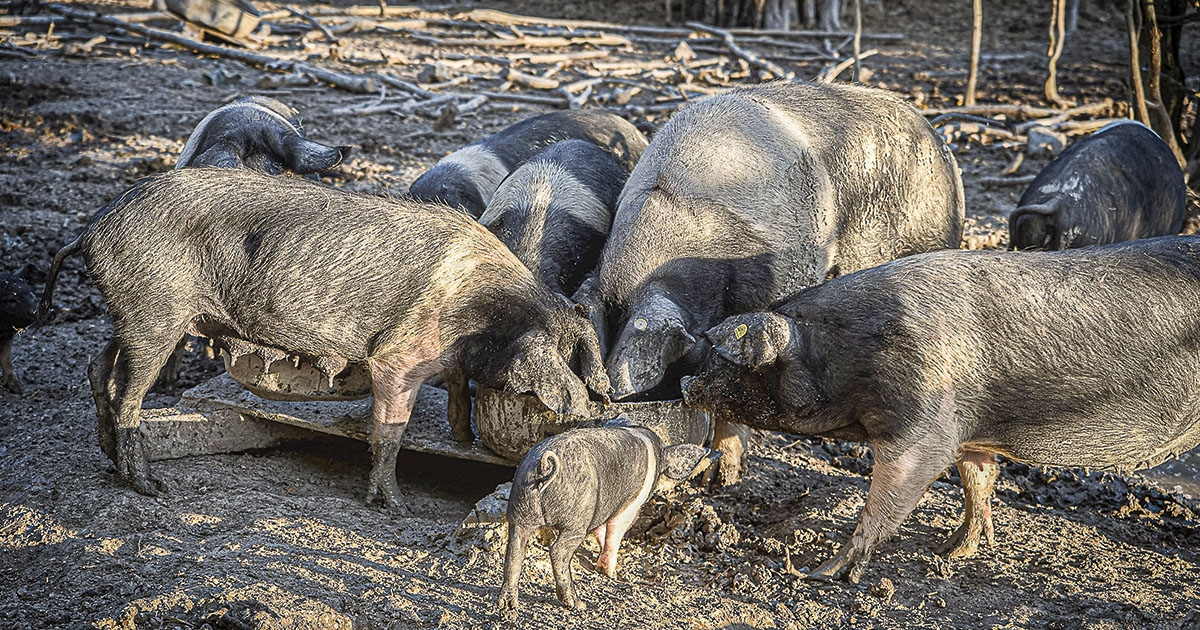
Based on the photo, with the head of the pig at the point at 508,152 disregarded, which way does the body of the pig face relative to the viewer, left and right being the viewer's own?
facing to the left of the viewer

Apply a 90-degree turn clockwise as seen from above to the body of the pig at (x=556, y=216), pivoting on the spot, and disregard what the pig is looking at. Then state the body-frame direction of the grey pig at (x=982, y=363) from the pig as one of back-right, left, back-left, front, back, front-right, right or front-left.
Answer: back

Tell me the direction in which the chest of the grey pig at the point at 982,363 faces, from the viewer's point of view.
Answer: to the viewer's left

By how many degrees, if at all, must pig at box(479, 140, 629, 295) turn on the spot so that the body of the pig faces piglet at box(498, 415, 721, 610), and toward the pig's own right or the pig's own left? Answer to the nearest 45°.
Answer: approximately 45° to the pig's own left

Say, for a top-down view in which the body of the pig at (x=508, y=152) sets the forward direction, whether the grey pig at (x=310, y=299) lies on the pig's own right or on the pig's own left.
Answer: on the pig's own left

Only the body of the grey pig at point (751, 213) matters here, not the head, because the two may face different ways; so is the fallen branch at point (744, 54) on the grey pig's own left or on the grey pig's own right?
on the grey pig's own right

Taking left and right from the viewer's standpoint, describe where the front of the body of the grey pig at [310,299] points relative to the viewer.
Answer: facing to the right of the viewer

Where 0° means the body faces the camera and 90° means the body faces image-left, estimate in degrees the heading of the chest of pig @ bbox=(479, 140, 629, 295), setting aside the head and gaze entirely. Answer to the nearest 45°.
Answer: approximately 45°

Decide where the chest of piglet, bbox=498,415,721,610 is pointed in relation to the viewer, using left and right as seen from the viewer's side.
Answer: facing away from the viewer and to the right of the viewer

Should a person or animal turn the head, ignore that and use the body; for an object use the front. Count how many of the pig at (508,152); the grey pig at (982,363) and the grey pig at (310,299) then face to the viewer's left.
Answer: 2

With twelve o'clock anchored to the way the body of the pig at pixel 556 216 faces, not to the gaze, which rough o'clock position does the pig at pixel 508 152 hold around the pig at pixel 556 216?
the pig at pixel 508 152 is roughly at 4 o'clock from the pig at pixel 556 216.

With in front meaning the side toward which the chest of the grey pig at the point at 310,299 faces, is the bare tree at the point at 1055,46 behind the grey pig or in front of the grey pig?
in front

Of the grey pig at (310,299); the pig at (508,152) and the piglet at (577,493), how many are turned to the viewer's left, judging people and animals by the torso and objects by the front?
1
